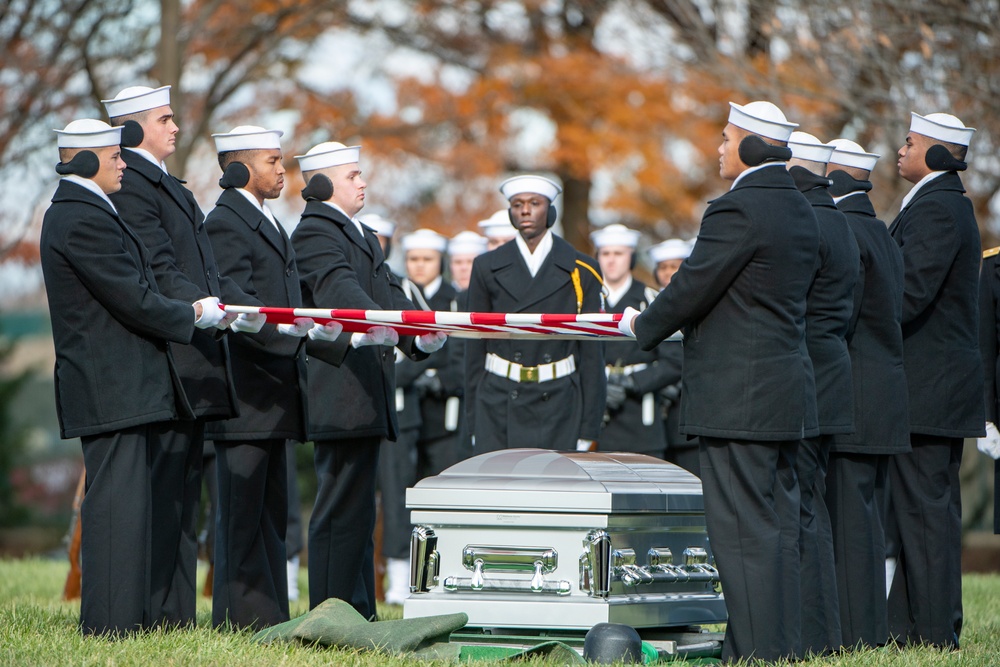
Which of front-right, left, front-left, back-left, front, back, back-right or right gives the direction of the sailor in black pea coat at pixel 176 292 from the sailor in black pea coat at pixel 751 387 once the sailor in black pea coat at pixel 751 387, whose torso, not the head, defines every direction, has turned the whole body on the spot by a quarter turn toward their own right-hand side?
back-left

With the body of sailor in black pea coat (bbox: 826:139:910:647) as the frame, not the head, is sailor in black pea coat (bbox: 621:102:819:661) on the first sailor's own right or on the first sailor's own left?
on the first sailor's own left

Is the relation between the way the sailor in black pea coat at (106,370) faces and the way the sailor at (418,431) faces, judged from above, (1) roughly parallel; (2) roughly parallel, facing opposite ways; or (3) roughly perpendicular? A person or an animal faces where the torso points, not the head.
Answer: roughly perpendicular

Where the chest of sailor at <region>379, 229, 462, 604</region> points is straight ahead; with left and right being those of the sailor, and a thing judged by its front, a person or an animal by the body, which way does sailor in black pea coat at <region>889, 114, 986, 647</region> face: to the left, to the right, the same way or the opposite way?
to the right

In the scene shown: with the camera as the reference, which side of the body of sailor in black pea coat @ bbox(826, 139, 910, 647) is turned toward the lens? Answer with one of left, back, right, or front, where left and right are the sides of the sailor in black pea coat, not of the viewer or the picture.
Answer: left

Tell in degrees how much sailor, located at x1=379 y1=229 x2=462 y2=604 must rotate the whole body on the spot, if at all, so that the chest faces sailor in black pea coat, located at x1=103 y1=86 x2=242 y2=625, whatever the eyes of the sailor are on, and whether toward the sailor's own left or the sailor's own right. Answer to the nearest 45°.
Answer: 0° — they already face them

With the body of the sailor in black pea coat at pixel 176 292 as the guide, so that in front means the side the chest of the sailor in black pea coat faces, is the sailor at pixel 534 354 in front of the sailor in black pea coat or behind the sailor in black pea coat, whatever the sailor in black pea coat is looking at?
in front

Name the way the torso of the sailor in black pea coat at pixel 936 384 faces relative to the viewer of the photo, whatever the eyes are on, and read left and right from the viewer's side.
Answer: facing to the left of the viewer

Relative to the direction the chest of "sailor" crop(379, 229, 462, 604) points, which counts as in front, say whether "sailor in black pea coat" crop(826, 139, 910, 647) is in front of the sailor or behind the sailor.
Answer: in front

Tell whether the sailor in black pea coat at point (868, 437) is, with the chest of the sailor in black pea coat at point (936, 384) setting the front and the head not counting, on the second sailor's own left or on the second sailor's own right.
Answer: on the second sailor's own left

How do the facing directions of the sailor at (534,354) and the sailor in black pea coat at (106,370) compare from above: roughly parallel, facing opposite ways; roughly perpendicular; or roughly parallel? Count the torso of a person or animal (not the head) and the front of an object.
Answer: roughly perpendicular

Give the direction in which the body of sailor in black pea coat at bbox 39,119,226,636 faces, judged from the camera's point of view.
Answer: to the viewer's right

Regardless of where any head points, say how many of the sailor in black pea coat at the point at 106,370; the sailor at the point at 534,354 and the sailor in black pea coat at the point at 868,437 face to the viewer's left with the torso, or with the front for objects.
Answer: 1
